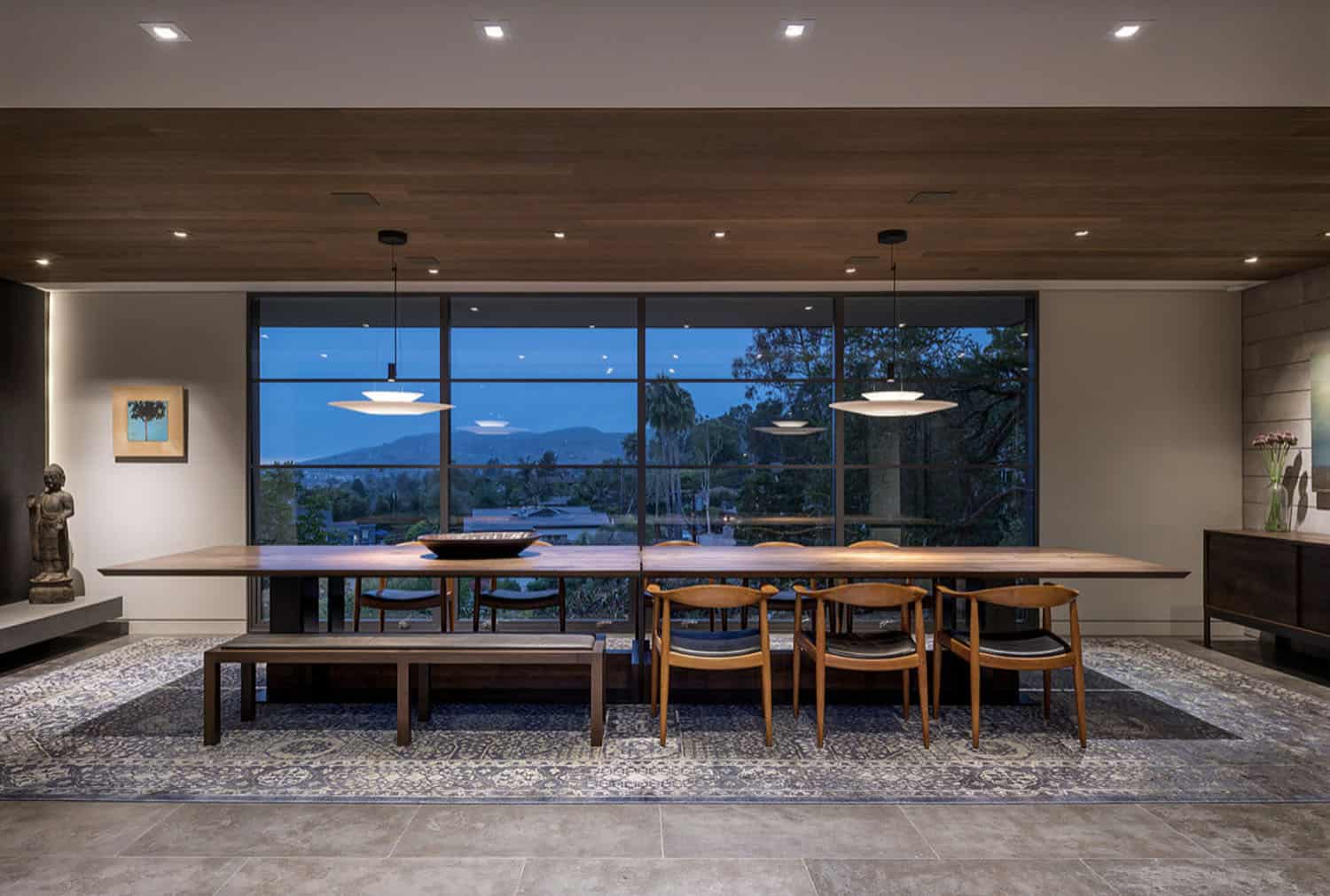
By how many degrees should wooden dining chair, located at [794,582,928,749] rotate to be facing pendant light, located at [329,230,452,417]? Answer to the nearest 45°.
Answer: approximately 90° to its left

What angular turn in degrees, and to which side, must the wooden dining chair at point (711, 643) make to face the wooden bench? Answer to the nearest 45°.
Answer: approximately 90° to its left

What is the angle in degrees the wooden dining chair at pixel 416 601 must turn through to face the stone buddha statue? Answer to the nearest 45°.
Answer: approximately 135° to its right

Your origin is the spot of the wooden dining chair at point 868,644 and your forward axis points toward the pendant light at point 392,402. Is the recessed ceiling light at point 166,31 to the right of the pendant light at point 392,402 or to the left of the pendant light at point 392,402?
left

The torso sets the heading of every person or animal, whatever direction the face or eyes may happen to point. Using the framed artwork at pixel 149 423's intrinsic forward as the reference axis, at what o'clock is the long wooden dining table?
The long wooden dining table is roughly at 11 o'clock from the framed artwork.

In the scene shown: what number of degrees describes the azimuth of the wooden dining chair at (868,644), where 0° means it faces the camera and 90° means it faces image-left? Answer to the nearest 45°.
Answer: approximately 180°

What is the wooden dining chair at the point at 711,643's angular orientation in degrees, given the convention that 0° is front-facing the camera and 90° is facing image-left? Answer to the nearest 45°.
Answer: approximately 180°
